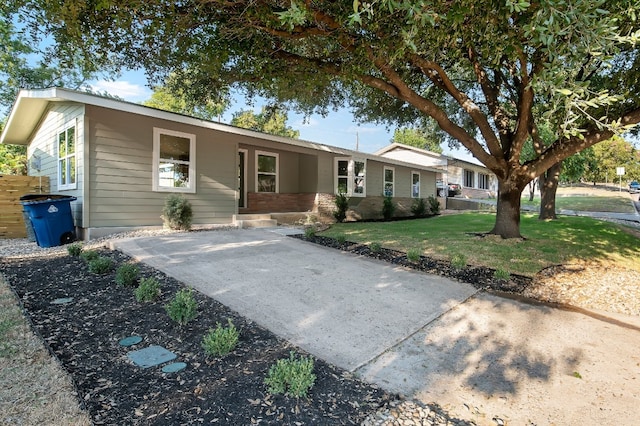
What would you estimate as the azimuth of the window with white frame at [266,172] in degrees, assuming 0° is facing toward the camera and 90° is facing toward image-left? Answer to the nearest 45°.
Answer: approximately 315°

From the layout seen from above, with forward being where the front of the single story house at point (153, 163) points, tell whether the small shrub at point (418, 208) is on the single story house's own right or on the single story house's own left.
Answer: on the single story house's own left

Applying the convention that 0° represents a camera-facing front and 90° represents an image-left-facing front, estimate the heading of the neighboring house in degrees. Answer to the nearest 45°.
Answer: approximately 315°

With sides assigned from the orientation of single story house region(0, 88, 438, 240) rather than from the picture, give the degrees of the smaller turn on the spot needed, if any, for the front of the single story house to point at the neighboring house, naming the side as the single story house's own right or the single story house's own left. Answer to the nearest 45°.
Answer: approximately 90° to the single story house's own left

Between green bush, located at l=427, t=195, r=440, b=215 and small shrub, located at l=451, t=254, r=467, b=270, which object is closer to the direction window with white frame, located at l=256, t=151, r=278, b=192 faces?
the small shrub

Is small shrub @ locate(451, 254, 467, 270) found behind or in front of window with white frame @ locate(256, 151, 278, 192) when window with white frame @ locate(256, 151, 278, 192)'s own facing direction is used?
in front

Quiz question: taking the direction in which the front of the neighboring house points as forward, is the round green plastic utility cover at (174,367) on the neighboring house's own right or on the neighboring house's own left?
on the neighboring house's own right

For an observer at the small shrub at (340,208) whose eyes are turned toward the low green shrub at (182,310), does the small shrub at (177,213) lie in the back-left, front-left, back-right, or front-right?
front-right
